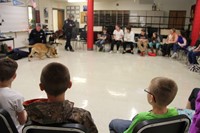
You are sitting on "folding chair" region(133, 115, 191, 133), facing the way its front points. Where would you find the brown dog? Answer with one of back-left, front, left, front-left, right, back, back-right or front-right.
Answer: front

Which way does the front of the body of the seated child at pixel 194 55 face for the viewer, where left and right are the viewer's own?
facing to the left of the viewer

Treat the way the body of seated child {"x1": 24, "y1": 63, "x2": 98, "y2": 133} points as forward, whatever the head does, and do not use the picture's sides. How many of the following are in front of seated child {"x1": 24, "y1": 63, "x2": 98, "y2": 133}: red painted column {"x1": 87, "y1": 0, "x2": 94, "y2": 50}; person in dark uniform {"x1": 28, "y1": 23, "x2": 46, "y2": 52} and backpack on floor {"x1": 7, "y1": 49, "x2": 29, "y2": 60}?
3

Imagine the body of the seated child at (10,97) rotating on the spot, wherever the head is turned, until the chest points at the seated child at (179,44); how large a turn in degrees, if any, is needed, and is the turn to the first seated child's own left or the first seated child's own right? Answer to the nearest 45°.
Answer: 0° — they already face them

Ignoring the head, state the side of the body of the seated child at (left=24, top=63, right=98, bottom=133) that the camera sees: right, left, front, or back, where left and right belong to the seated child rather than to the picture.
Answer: back

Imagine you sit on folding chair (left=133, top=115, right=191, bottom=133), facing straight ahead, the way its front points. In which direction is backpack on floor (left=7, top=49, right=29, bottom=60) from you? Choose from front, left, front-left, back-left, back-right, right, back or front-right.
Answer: front

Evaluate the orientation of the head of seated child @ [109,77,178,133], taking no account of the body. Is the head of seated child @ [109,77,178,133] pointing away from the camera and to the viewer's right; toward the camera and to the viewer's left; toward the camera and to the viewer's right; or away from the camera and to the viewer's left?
away from the camera and to the viewer's left

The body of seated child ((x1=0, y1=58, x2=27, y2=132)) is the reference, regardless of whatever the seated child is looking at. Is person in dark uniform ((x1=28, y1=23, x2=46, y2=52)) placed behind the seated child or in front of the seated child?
in front

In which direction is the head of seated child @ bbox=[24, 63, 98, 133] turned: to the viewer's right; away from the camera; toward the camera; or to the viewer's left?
away from the camera

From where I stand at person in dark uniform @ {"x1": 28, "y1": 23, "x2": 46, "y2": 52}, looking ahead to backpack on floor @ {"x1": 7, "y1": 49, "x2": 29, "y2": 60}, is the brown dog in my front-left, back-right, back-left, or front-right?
front-left

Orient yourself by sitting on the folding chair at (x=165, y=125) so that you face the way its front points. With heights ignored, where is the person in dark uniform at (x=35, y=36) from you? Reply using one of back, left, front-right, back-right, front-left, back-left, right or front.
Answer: front

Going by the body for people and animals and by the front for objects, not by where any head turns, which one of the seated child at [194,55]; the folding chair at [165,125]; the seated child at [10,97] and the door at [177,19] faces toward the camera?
the door

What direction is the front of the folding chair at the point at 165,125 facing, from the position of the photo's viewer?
facing away from the viewer and to the left of the viewer

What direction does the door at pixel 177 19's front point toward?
toward the camera

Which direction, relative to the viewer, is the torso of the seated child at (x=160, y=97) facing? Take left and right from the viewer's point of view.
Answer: facing away from the viewer and to the left of the viewer
